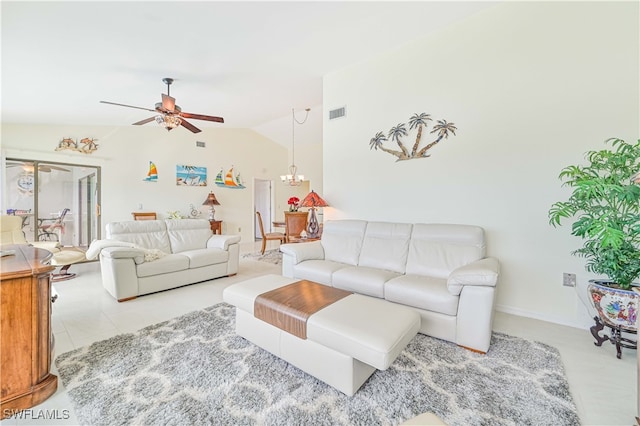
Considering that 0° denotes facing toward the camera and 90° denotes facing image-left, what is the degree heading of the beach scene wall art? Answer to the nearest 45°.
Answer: approximately 0°

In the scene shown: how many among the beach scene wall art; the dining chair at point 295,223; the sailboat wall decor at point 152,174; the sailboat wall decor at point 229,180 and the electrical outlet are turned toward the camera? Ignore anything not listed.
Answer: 4

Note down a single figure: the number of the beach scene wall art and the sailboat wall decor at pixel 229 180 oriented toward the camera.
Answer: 2

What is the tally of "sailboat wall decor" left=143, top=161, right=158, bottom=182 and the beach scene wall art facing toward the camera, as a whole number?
2

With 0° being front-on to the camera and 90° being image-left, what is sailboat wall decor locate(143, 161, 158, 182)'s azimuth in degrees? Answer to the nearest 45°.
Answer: approximately 0°

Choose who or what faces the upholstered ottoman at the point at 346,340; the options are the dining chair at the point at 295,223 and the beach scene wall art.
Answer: the beach scene wall art

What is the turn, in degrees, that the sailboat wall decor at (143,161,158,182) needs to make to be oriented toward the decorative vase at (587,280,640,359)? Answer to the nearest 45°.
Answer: approximately 45° to its left

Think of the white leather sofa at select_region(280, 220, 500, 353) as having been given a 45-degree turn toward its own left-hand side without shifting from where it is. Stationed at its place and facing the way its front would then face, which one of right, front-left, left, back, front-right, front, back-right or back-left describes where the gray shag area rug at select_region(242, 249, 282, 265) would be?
back-right

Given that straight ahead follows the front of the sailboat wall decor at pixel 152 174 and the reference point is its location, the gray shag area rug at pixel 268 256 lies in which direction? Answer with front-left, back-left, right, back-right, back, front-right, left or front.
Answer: front-left
